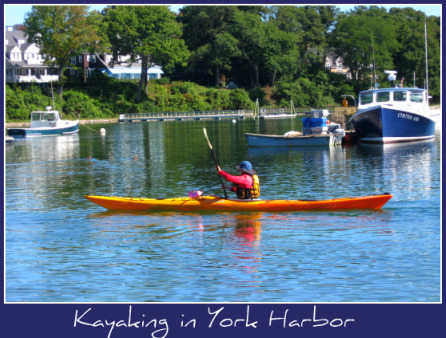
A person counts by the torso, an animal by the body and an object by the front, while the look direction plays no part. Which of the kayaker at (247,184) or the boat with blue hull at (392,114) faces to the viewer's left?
the kayaker

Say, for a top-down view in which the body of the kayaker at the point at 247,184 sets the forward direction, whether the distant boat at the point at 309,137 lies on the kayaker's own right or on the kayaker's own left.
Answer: on the kayaker's own right

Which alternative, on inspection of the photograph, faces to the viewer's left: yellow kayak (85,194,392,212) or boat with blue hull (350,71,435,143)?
the yellow kayak

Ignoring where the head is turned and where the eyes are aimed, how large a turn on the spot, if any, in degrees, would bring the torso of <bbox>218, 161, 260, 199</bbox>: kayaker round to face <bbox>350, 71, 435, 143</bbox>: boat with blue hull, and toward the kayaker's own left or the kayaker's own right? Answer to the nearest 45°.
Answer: approximately 90° to the kayaker's own right

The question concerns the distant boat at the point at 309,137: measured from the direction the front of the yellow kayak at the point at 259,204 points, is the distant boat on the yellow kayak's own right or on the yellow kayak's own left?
on the yellow kayak's own right

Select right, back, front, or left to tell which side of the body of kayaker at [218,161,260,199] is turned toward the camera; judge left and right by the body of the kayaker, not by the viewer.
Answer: left

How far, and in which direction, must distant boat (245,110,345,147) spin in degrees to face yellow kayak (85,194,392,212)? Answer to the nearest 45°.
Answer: approximately 90° to its left

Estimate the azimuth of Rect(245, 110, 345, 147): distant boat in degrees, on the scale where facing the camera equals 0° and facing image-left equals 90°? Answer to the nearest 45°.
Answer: approximately 90°

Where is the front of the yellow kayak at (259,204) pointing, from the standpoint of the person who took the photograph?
facing to the left of the viewer

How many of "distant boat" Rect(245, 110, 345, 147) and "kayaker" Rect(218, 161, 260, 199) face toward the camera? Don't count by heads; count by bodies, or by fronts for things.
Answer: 0

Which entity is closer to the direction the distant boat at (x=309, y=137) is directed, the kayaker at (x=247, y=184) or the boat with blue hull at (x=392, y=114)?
the kayaker

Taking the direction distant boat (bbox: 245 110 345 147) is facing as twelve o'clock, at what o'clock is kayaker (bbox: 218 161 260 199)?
The kayaker is roughly at 9 o'clock from the distant boat.
